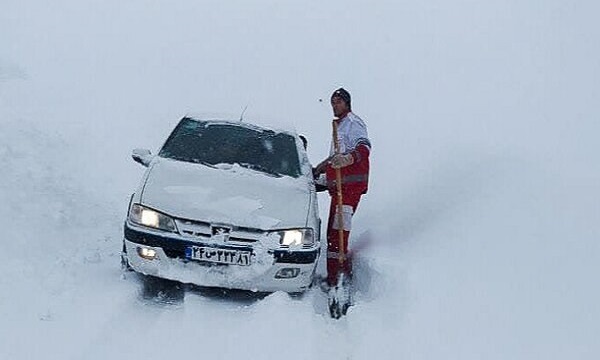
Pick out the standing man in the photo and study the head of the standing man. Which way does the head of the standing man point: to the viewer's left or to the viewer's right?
to the viewer's left

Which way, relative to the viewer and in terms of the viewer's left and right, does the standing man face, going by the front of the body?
facing the viewer and to the left of the viewer

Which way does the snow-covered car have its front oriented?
toward the camera

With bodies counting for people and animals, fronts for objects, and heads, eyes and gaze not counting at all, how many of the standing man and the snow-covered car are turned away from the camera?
0

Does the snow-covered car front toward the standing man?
no
